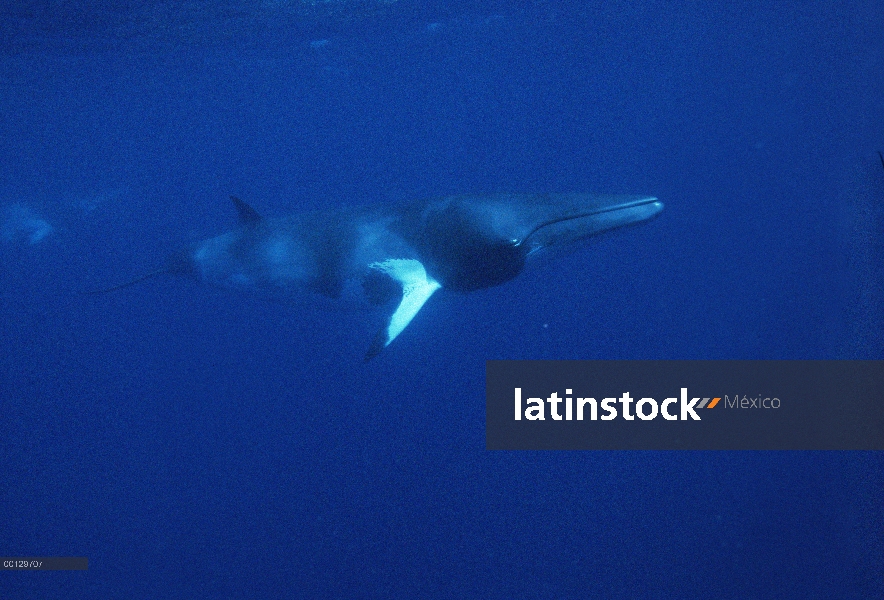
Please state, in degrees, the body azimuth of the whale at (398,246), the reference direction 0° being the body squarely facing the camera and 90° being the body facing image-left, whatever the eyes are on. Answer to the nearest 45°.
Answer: approximately 270°
